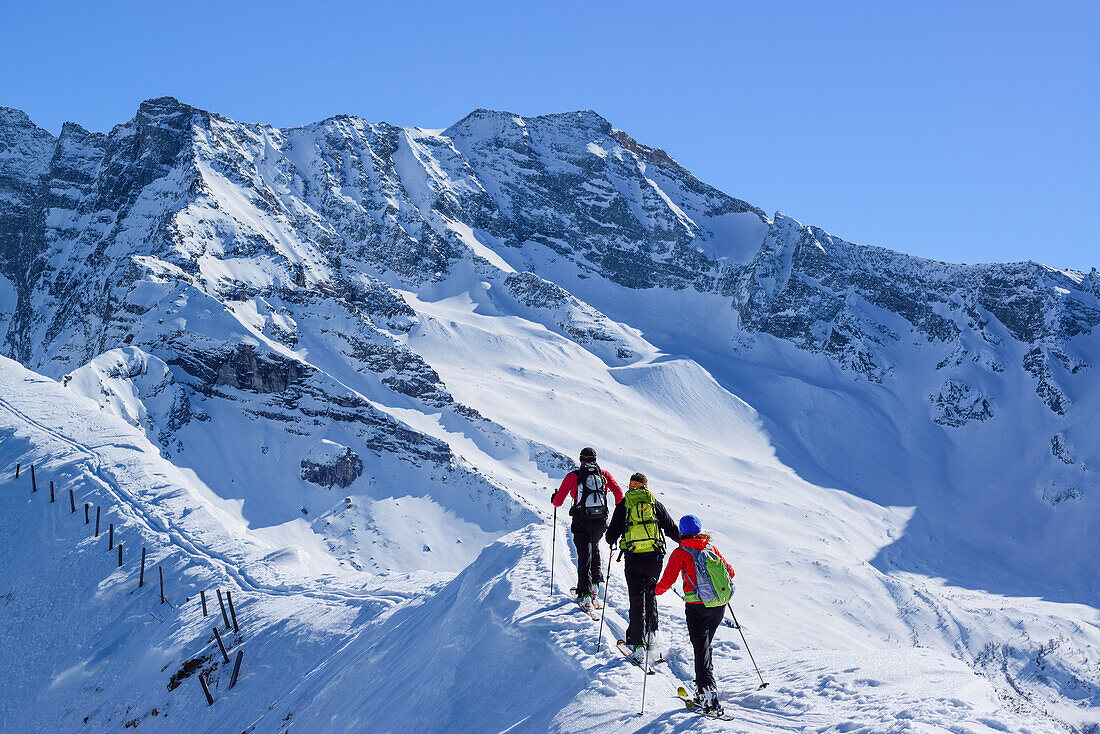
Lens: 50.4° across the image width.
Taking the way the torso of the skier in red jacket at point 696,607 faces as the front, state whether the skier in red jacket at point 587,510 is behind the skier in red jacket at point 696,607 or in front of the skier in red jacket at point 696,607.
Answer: in front

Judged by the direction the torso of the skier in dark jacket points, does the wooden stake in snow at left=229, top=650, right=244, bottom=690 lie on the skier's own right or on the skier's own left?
on the skier's own left

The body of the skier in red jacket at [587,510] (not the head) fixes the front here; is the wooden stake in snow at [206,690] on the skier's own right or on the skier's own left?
on the skier's own left

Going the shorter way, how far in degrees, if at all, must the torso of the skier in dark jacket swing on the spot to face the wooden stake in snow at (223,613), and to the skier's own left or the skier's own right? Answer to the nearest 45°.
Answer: approximately 45° to the skier's own left

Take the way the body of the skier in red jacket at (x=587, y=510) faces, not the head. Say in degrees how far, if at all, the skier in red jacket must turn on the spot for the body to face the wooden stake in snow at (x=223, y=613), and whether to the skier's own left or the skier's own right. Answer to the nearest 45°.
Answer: approximately 45° to the skier's own left

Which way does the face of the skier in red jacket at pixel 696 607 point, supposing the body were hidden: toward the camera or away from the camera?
away from the camera

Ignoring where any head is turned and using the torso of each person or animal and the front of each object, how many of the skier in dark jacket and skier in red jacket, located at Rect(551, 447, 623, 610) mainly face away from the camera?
2

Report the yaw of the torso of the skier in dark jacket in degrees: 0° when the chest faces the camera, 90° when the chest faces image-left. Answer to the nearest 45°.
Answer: approximately 180°

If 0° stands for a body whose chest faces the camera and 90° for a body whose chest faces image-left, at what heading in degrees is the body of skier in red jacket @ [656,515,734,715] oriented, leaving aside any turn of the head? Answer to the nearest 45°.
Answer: approximately 135°

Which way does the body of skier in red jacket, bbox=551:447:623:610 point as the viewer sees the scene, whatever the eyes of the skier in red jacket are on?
away from the camera
